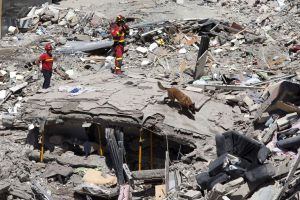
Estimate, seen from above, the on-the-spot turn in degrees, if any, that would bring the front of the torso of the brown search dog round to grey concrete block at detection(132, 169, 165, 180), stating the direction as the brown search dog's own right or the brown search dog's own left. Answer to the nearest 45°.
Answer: approximately 45° to the brown search dog's own right

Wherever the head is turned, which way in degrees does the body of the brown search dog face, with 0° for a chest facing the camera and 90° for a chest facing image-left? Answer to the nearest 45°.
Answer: approximately 315°

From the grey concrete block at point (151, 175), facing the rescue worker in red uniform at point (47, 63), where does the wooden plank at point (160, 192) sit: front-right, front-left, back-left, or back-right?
back-left

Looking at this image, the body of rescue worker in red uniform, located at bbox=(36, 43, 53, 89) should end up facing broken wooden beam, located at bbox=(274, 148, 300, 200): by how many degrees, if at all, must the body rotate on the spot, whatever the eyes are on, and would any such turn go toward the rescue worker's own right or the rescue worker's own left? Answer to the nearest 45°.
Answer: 0° — they already face it

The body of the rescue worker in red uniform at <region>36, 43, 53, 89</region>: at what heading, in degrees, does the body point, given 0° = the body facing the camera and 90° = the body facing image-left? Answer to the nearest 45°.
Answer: approximately 315°

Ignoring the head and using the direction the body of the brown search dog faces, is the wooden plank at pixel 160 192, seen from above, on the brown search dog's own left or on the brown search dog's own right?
on the brown search dog's own right
